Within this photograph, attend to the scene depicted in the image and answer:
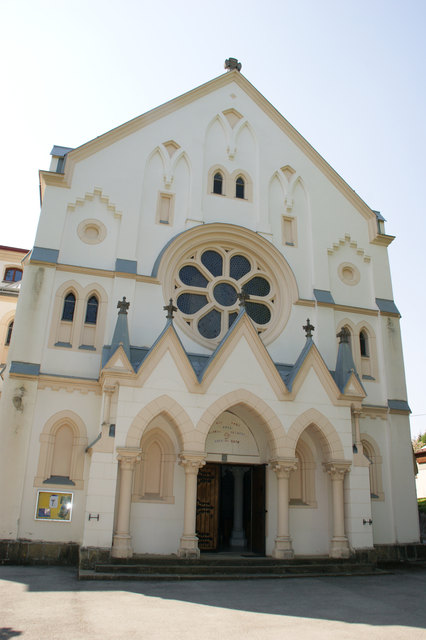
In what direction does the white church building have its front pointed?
toward the camera
